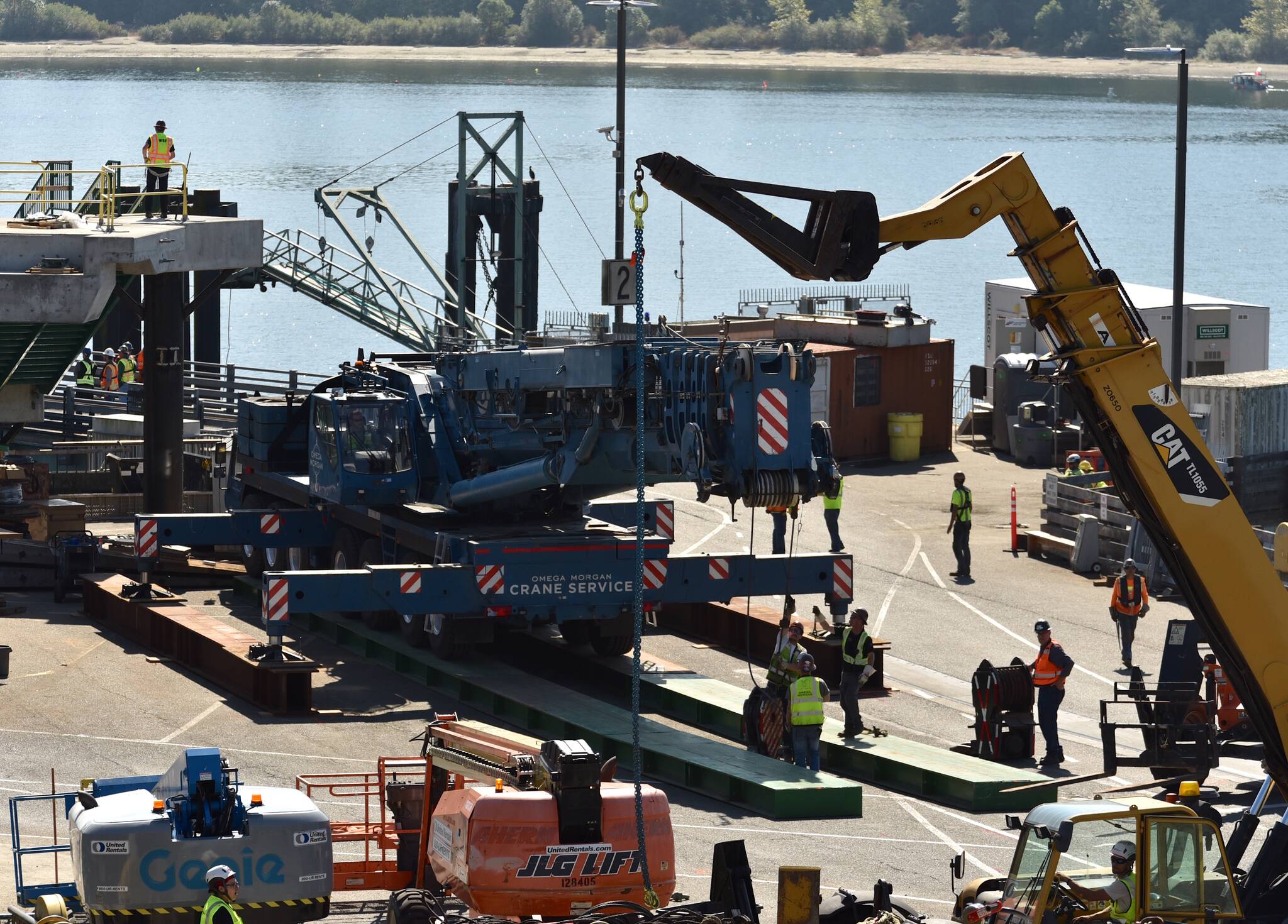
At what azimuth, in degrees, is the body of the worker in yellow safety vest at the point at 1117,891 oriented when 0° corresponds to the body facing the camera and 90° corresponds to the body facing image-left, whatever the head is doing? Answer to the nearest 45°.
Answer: approximately 90°

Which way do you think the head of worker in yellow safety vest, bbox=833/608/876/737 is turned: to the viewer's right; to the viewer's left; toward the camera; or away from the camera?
to the viewer's left

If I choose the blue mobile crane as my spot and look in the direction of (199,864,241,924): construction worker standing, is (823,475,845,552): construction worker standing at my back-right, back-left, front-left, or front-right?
back-left

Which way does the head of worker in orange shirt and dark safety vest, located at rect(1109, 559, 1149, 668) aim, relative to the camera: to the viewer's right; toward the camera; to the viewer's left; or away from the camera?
toward the camera

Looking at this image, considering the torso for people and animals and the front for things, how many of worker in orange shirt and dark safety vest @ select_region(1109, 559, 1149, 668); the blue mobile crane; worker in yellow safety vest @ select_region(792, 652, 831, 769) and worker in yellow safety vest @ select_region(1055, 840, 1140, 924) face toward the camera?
1

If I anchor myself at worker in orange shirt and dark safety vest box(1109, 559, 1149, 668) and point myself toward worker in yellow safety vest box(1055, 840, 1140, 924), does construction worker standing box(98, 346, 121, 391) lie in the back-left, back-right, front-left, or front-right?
back-right

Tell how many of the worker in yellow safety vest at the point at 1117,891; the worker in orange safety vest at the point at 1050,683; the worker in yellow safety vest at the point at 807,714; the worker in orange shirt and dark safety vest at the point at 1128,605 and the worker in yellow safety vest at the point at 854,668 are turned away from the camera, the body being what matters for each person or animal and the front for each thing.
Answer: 1

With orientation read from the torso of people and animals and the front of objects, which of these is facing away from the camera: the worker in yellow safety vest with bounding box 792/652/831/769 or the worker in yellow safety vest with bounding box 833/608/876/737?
the worker in yellow safety vest with bounding box 792/652/831/769

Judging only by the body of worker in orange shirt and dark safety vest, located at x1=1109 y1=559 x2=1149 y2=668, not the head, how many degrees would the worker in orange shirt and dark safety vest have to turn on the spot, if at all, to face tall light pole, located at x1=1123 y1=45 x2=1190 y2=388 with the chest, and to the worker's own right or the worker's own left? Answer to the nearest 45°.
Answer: approximately 180°

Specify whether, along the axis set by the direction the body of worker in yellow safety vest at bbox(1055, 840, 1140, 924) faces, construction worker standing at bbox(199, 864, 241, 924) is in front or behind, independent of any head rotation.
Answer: in front

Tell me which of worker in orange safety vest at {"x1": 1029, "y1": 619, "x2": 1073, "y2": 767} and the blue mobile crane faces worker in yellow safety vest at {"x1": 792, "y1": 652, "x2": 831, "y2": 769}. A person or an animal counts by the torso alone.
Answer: the worker in orange safety vest

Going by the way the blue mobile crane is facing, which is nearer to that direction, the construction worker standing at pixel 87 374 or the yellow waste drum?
the construction worker standing

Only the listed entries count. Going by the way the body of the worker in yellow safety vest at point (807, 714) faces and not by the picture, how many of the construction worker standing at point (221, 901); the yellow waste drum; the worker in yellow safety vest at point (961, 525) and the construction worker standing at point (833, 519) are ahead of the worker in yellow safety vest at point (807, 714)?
3

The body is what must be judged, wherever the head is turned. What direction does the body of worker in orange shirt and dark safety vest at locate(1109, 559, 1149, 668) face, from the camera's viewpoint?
toward the camera

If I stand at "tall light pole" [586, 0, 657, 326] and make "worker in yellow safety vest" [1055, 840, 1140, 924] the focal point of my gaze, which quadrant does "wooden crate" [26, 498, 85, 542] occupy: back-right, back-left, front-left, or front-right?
front-right

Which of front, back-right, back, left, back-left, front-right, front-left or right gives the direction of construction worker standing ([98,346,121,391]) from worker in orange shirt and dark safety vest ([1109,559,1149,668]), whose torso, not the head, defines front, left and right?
back-right

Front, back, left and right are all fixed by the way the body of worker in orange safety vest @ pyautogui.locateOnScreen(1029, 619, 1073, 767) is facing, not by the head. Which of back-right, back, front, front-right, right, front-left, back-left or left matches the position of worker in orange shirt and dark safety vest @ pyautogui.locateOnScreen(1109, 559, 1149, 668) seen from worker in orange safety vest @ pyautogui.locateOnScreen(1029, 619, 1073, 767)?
back-right
